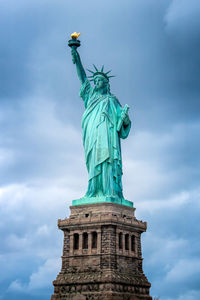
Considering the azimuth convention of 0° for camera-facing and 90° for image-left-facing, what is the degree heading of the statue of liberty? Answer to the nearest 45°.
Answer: approximately 45°
